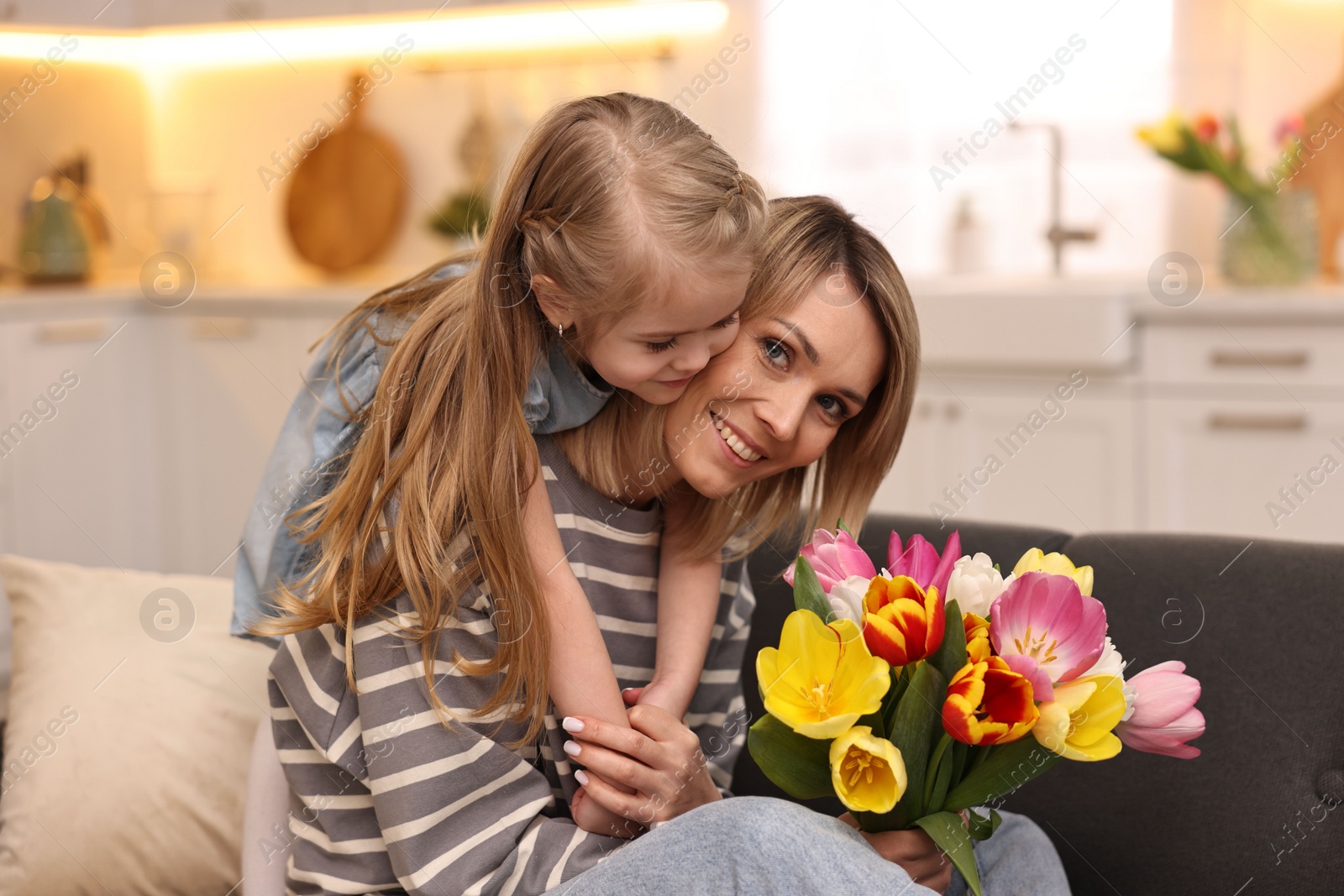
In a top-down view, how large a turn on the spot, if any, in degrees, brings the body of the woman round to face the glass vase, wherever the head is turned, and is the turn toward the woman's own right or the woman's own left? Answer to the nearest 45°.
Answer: approximately 90° to the woman's own left

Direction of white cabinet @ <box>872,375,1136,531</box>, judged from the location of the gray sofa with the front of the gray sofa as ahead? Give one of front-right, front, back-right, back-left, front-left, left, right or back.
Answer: back

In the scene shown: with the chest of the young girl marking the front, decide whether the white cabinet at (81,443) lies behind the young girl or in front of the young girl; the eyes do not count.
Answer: behind

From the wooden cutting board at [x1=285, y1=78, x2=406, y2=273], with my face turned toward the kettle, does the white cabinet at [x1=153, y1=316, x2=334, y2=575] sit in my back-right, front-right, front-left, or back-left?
front-left

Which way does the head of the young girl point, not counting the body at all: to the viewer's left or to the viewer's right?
to the viewer's right

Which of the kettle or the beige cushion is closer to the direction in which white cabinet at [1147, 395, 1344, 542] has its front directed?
the beige cushion

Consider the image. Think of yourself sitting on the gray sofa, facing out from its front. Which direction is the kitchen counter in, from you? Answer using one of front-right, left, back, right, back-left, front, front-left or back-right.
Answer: back-right

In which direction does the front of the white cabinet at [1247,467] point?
toward the camera
